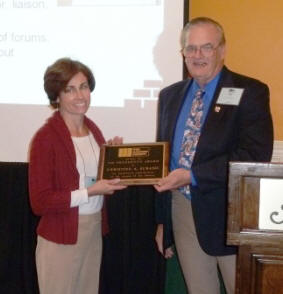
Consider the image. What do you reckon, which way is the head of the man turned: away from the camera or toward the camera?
toward the camera

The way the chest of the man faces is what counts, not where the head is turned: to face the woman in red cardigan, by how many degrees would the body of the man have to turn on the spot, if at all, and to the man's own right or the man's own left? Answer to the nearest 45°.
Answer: approximately 45° to the man's own right

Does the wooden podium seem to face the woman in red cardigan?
no

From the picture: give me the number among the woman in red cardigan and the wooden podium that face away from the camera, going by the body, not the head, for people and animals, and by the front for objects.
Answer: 0

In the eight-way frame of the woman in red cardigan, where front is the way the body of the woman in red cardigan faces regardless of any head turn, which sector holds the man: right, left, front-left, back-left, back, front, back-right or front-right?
front-left

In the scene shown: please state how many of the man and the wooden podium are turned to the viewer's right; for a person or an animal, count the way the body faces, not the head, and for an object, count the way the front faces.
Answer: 0

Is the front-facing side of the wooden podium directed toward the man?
no

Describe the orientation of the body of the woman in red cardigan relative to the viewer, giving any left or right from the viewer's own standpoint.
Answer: facing the viewer and to the right of the viewer

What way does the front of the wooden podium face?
toward the camera
